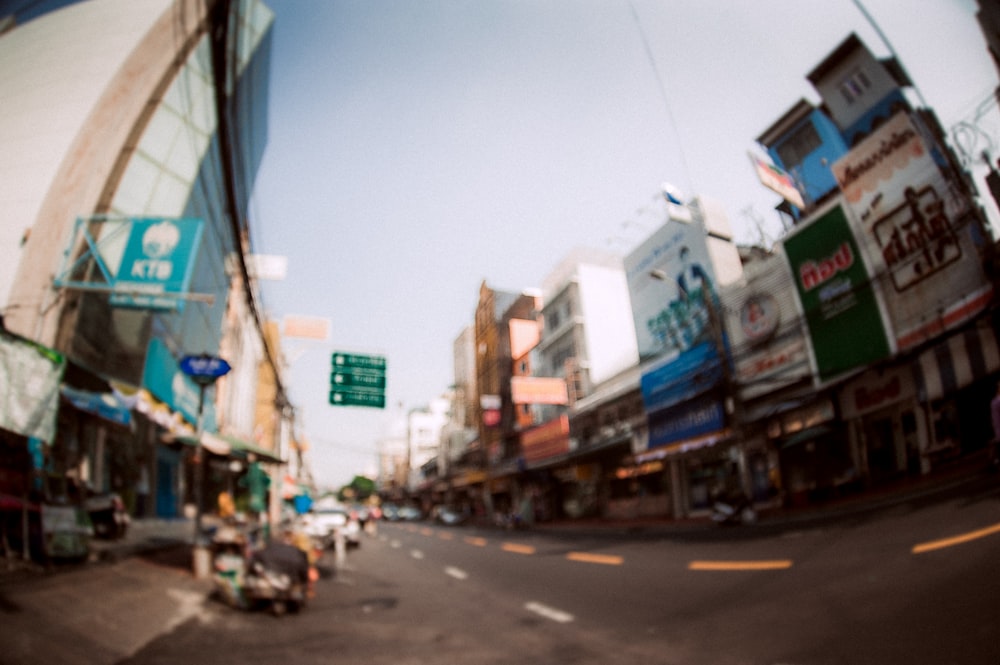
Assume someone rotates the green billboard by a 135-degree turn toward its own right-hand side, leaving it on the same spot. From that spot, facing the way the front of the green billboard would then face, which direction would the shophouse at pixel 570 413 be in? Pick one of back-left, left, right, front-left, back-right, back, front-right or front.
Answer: front-left

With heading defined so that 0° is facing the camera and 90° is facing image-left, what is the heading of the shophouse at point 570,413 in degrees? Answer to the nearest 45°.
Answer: approximately 45°

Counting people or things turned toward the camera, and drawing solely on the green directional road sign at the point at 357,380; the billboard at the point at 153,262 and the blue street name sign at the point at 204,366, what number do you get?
3

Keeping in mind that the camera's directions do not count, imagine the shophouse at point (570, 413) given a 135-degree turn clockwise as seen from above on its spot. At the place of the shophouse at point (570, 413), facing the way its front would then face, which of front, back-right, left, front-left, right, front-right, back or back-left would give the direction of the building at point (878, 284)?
back

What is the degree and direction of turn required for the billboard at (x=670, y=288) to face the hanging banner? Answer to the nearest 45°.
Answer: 0° — it already faces it

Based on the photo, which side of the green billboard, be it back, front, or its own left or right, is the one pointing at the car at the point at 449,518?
right

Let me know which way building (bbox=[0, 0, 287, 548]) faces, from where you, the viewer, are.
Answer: facing the viewer and to the right of the viewer

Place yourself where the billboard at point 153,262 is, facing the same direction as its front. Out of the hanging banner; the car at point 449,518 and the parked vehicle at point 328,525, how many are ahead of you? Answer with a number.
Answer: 1

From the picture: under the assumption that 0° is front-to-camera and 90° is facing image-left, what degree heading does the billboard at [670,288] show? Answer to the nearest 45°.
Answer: approximately 45°
